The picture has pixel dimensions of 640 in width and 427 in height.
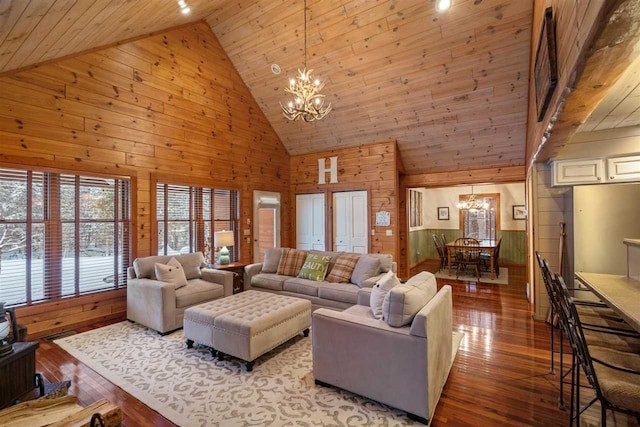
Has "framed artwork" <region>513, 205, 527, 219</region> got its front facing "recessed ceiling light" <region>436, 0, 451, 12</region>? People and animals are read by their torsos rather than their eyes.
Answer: yes

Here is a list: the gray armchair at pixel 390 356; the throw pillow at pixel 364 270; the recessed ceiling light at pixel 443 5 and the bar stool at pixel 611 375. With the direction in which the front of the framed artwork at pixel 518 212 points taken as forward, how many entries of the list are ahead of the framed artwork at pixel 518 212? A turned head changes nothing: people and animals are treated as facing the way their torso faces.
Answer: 4

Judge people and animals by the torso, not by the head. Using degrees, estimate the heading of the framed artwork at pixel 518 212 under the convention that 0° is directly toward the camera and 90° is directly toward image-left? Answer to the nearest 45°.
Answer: approximately 0°

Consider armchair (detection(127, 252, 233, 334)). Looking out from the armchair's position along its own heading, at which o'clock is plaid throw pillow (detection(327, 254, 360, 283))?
The plaid throw pillow is roughly at 11 o'clock from the armchair.

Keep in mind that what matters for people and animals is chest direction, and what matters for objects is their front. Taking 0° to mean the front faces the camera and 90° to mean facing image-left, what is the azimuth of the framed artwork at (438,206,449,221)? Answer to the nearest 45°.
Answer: approximately 0°

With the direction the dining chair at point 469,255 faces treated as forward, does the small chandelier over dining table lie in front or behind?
in front

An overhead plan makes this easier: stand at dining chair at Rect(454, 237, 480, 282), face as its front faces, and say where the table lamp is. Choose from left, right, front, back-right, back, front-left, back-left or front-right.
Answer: back-left

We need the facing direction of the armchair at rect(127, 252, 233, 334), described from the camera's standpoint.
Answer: facing the viewer and to the right of the viewer

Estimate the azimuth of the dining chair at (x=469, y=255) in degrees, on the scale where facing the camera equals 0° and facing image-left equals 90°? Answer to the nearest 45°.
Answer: approximately 180°

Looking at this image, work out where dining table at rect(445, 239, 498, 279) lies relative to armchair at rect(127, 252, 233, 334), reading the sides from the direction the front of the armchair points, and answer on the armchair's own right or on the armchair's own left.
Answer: on the armchair's own left

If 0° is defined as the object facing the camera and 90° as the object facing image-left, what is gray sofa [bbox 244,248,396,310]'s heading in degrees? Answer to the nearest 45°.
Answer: approximately 45°

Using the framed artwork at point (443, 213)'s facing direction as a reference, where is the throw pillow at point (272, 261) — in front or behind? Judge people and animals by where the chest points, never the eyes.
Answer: in front

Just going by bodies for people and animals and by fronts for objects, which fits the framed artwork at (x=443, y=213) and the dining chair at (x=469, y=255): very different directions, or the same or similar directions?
very different directions

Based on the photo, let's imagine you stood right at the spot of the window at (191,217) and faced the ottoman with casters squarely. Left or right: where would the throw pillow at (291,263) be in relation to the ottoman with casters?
left

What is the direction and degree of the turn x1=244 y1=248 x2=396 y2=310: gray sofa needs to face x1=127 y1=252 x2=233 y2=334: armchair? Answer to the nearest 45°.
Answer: approximately 45° to its right
